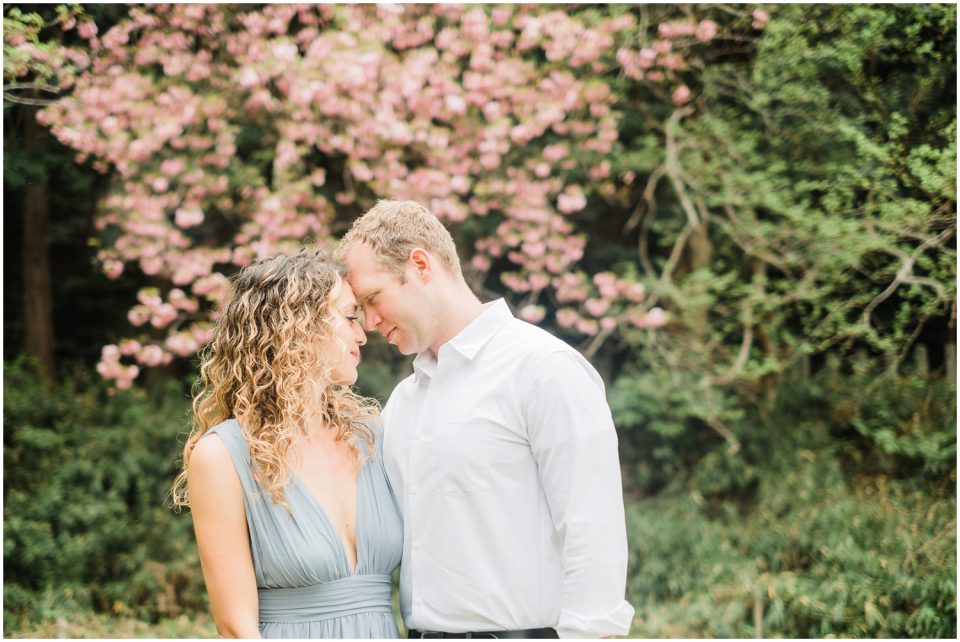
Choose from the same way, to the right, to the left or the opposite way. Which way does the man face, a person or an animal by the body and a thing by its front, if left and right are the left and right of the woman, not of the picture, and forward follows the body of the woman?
to the right

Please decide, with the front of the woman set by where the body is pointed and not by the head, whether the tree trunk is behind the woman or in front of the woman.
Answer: behind

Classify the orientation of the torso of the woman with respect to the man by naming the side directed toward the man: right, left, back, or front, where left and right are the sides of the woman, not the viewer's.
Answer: left

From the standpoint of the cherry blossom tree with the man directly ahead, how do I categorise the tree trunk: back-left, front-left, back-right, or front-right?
back-right

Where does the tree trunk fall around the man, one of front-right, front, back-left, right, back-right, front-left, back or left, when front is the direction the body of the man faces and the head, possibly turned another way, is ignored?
right

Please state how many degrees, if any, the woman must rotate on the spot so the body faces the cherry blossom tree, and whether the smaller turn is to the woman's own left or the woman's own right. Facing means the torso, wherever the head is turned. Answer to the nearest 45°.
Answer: approximately 135° to the woman's own left

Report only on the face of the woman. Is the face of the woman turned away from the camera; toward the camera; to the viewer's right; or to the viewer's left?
to the viewer's right

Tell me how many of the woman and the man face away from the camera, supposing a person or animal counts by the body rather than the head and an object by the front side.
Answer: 0

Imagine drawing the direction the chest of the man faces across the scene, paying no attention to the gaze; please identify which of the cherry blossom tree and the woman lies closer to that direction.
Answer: the woman

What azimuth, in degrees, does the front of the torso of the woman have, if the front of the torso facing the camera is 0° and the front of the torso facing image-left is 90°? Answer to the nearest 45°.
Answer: approximately 315°

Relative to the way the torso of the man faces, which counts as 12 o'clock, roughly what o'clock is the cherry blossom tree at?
The cherry blossom tree is roughly at 4 o'clock from the man.
